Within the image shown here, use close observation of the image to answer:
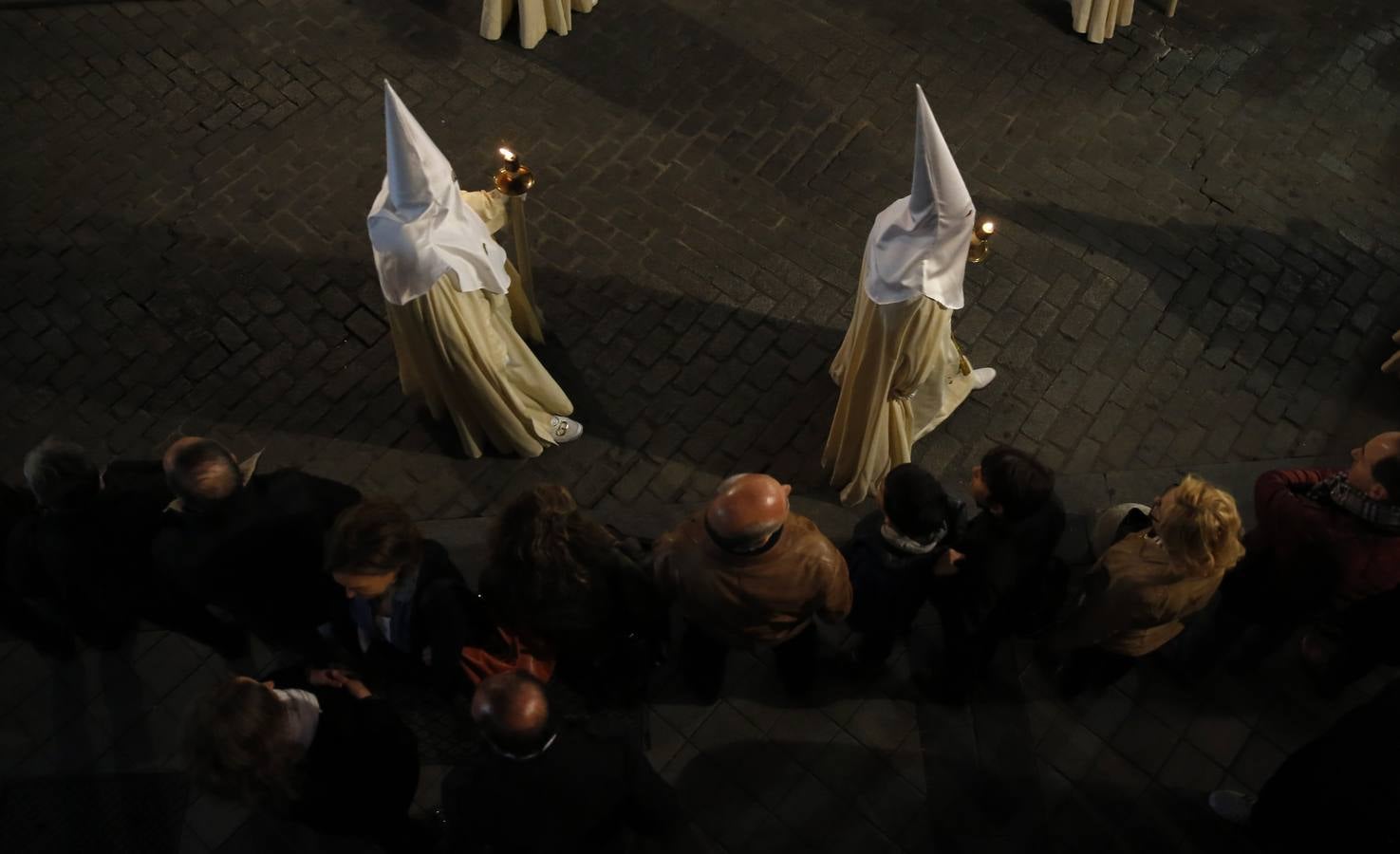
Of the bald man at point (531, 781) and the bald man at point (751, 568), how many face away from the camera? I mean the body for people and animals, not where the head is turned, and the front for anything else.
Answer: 2

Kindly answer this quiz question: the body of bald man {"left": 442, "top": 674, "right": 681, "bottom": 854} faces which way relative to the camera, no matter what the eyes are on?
away from the camera

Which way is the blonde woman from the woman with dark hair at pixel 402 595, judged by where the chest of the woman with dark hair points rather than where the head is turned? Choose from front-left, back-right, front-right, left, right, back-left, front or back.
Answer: back-left

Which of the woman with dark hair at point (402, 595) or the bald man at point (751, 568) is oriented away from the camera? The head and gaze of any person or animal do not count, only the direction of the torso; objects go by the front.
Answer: the bald man

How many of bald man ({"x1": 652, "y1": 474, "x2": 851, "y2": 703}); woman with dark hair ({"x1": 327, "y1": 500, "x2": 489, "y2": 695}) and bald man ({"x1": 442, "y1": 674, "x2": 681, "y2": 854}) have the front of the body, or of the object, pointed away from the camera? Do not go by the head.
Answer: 2

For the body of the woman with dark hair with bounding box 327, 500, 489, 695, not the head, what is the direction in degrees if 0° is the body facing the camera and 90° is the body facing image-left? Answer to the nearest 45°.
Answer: approximately 45°

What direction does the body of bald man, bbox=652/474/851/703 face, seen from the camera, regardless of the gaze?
away from the camera

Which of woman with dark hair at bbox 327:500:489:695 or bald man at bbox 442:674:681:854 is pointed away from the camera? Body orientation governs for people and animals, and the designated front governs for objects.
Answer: the bald man

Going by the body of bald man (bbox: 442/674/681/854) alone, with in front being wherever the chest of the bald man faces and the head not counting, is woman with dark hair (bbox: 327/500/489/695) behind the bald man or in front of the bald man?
in front

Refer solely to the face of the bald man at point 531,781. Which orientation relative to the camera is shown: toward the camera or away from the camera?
away from the camera

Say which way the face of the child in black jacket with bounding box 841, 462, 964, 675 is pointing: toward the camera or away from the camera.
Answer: away from the camera

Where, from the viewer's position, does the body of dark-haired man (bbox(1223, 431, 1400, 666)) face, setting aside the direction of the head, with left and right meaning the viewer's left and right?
facing away from the viewer and to the left of the viewer
